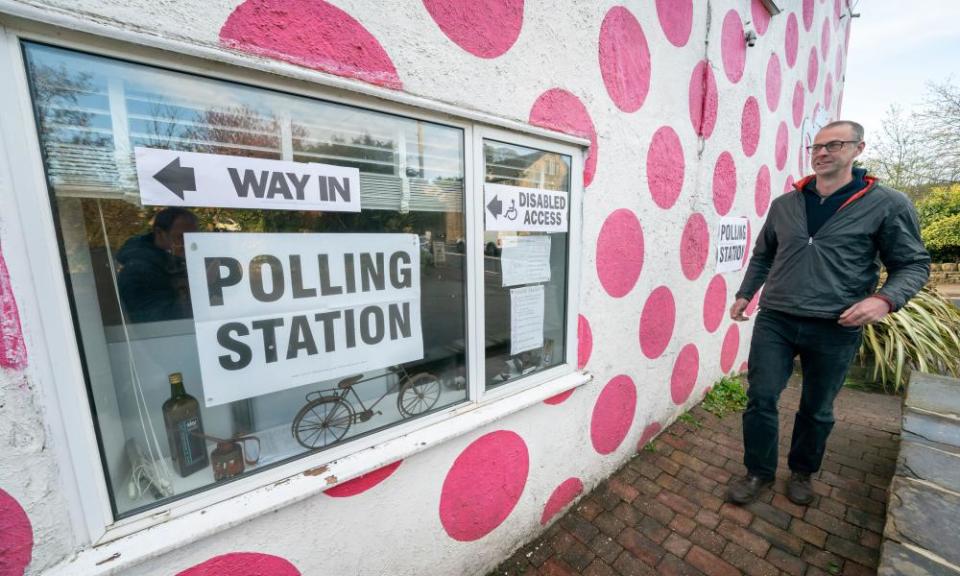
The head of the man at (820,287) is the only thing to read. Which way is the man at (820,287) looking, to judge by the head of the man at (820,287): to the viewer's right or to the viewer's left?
to the viewer's left

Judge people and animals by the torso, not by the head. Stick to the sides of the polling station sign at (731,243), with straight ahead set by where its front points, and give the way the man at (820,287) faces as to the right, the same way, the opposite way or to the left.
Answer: to the right

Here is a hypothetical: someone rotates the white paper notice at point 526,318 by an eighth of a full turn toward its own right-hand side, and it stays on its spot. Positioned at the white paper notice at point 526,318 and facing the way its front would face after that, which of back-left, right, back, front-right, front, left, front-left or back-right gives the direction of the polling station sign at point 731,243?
back-left

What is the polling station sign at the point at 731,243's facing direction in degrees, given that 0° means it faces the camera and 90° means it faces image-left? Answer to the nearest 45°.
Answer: approximately 315°

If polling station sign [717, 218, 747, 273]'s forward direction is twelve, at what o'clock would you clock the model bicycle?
The model bicycle is roughly at 2 o'clock from the polling station sign.

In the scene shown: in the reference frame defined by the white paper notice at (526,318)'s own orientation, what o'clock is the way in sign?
The way in sign is roughly at 3 o'clock from the white paper notice.

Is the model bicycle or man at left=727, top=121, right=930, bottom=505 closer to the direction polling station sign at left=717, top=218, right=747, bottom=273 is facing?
the man

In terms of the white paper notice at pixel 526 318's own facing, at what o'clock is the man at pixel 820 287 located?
The man is roughly at 10 o'clock from the white paper notice.

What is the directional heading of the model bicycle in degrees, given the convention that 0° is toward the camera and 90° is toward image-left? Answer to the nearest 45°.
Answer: approximately 225°

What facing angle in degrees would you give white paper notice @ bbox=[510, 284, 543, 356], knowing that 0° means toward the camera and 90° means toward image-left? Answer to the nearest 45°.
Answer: approximately 315°

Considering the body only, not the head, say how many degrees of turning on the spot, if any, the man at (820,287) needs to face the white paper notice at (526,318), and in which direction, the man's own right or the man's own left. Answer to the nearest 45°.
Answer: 0° — they already face it

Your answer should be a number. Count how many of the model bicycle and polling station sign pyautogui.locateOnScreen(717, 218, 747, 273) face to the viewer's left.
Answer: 0

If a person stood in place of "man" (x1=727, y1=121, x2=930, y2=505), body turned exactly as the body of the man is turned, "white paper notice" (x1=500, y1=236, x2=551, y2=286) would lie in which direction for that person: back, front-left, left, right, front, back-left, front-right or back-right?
front

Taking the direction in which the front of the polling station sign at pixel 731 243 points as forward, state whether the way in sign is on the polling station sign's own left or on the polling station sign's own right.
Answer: on the polling station sign's own right
